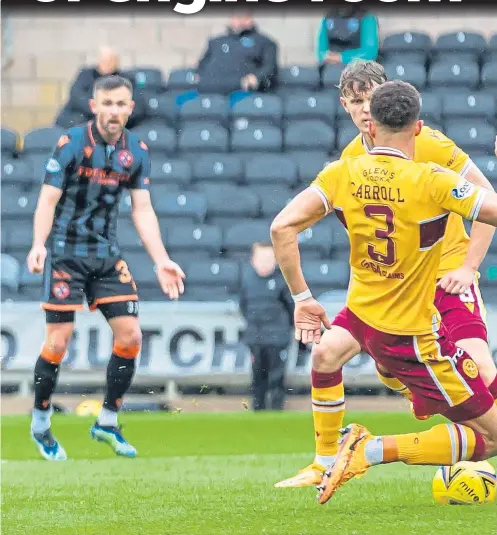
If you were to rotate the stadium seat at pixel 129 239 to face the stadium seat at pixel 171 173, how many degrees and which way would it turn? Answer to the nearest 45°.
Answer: approximately 135° to its left

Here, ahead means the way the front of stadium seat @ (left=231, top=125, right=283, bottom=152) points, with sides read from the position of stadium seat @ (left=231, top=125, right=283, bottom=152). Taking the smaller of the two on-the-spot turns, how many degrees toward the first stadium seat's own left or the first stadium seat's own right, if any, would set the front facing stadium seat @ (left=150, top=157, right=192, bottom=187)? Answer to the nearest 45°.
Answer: approximately 90° to the first stadium seat's own right

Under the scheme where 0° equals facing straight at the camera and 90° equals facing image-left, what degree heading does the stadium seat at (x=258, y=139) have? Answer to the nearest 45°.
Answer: approximately 0°

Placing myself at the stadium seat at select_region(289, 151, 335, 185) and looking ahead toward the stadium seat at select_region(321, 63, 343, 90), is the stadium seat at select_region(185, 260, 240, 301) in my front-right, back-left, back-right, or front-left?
back-left
